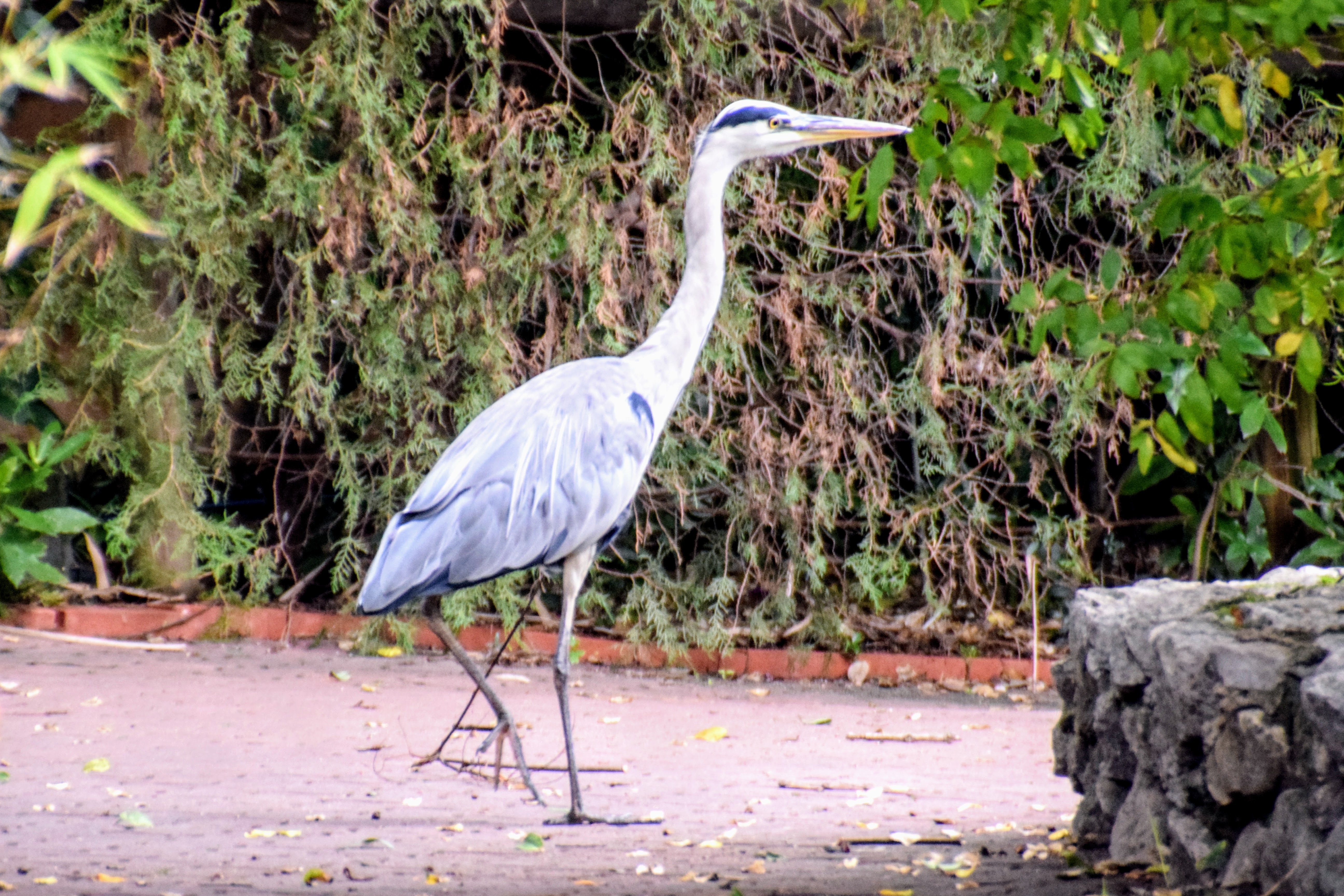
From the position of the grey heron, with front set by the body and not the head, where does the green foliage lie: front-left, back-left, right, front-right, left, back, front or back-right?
back-left

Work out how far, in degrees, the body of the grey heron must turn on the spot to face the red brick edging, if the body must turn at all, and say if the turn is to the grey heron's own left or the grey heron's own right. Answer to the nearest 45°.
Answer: approximately 90° to the grey heron's own left

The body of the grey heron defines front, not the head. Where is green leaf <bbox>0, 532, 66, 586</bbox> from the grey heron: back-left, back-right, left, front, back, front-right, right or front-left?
back-left

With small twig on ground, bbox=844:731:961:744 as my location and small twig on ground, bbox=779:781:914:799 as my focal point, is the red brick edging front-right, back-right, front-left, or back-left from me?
back-right

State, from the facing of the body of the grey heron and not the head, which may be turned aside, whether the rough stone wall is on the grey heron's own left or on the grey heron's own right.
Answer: on the grey heron's own right

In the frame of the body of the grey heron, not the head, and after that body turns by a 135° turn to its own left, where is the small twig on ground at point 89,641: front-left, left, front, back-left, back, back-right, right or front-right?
front

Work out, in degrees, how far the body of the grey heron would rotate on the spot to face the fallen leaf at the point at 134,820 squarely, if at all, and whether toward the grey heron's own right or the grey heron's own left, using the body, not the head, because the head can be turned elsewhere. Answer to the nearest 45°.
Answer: approximately 135° to the grey heron's own right

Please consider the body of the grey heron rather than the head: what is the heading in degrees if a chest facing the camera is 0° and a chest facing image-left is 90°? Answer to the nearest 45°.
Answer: approximately 270°
